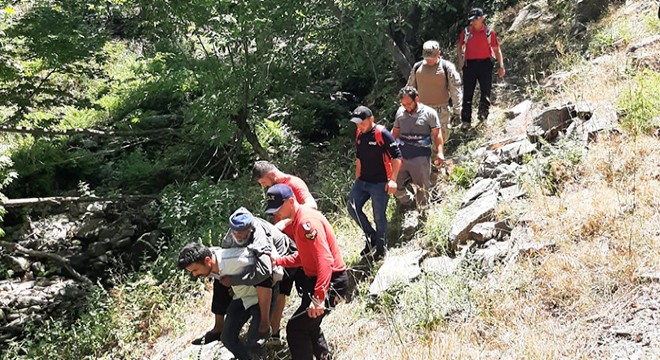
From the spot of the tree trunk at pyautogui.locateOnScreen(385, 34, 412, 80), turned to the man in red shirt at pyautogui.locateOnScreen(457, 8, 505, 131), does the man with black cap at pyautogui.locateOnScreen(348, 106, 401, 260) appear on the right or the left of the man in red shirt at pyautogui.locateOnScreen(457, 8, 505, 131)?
right

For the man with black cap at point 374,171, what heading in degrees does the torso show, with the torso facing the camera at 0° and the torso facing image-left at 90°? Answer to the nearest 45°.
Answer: approximately 45°

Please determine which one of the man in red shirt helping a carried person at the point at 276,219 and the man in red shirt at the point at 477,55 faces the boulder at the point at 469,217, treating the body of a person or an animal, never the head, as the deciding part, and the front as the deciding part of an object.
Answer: the man in red shirt at the point at 477,55

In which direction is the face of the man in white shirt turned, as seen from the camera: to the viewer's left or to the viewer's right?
to the viewer's left

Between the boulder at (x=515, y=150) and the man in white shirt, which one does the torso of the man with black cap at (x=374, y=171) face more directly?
the man in white shirt

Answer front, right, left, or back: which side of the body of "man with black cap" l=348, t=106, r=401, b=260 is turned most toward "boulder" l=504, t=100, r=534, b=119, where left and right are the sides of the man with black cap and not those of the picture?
back

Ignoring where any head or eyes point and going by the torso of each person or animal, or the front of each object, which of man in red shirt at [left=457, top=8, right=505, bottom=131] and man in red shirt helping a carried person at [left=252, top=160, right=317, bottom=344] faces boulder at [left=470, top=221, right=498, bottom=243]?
the man in red shirt at [left=457, top=8, right=505, bottom=131]

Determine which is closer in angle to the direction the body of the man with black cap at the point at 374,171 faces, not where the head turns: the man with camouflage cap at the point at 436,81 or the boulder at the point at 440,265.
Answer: the boulder

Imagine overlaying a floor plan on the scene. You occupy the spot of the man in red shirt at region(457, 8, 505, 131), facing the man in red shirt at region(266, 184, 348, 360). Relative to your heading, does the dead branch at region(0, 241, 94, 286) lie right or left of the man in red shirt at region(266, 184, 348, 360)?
right

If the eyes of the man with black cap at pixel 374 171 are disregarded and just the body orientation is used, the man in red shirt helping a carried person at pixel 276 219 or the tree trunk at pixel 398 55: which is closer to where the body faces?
the man in red shirt helping a carried person

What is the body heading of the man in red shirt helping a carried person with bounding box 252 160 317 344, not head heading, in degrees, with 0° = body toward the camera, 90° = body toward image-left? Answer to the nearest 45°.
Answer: approximately 45°

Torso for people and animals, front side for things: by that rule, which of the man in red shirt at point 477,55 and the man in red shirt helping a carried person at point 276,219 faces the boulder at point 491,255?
the man in red shirt at point 477,55

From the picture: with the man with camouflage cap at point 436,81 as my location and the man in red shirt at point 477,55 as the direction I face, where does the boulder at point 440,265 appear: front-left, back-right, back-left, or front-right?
back-right

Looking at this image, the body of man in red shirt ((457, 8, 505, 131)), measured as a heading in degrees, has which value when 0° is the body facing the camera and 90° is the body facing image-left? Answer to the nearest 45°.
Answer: approximately 0°

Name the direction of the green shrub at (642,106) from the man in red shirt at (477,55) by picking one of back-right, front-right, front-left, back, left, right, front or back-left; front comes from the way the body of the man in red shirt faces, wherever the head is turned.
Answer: front-left
